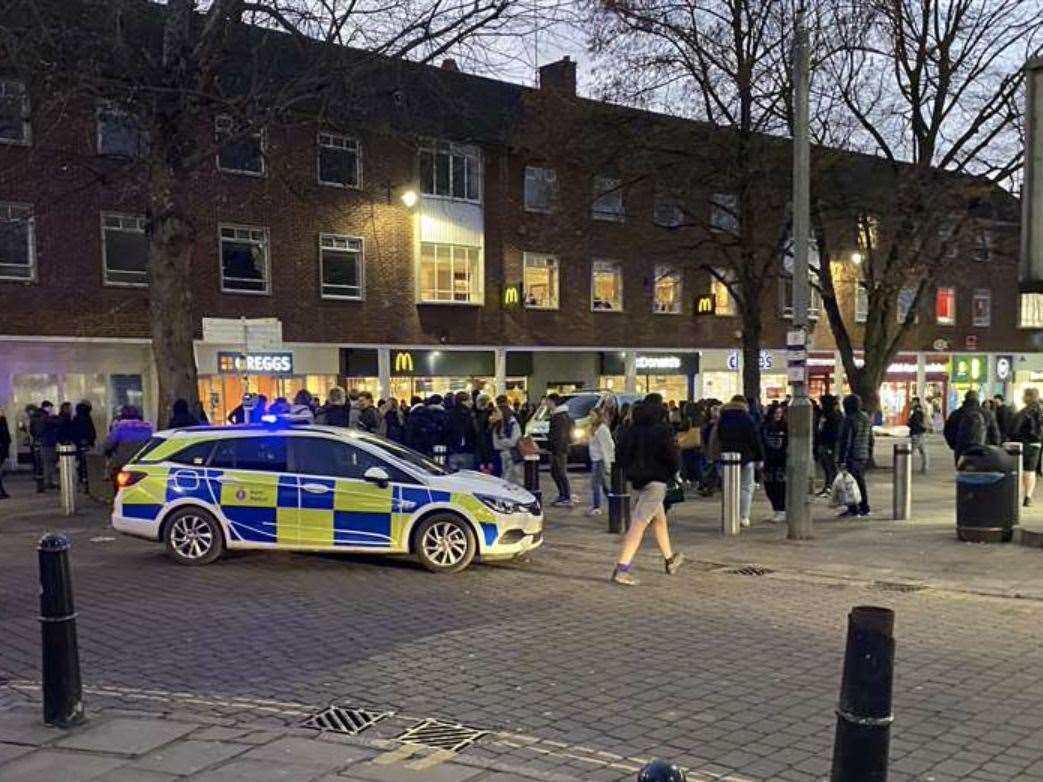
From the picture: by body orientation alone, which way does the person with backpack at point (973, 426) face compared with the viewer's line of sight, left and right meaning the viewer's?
facing away from the viewer

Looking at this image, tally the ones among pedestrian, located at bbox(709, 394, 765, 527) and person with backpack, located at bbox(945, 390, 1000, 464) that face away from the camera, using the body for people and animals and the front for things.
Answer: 2

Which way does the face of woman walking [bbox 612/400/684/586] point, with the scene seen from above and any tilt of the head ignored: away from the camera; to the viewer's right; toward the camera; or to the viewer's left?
away from the camera

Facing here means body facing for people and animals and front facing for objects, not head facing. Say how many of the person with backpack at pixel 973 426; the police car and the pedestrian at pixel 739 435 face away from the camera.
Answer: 2

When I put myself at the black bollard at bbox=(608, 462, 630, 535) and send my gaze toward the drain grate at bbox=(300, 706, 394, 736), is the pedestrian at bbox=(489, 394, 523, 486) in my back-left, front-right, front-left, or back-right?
back-right

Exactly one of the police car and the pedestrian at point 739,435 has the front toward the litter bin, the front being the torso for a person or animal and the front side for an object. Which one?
the police car

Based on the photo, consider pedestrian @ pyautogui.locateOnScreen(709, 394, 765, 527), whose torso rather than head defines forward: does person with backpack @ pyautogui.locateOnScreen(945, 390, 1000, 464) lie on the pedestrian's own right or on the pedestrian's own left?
on the pedestrian's own right

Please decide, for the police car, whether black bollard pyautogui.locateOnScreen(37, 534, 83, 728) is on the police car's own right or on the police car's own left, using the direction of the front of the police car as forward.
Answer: on the police car's own right

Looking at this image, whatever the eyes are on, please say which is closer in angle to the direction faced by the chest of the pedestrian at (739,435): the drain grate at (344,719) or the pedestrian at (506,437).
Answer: the pedestrian

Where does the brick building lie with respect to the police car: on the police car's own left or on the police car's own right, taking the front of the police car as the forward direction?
on the police car's own left

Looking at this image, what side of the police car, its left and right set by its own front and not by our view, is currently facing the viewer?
right

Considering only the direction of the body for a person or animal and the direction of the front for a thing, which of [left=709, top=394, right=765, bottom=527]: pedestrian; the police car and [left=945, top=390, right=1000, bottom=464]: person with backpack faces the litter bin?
the police car

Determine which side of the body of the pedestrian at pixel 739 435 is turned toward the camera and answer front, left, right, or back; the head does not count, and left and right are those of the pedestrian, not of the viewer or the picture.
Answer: back
